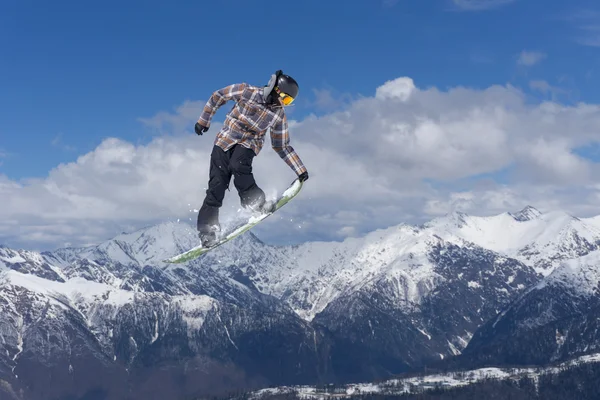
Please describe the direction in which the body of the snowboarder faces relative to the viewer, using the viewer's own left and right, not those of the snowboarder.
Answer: facing the viewer and to the right of the viewer
